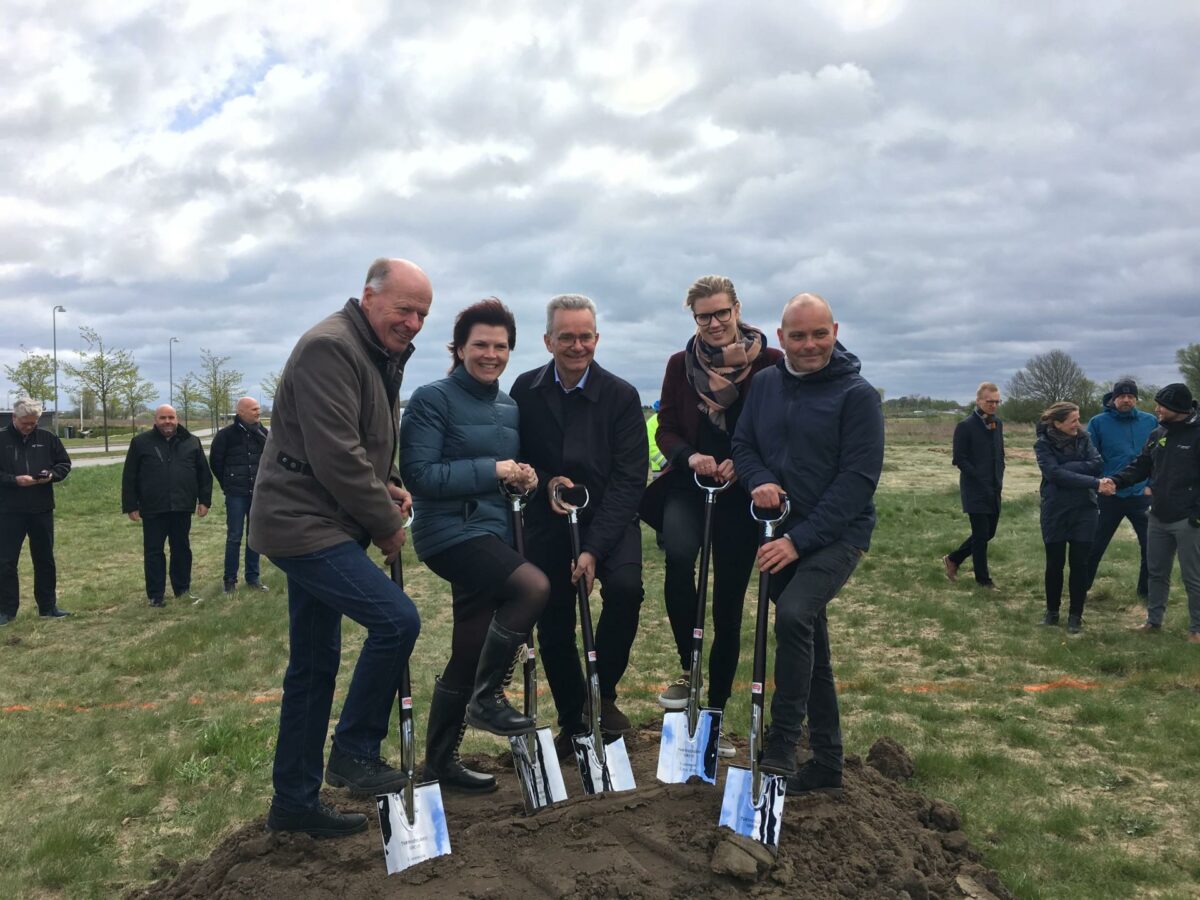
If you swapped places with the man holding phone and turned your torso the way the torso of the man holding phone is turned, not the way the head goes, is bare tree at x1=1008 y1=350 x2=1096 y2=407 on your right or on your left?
on your left

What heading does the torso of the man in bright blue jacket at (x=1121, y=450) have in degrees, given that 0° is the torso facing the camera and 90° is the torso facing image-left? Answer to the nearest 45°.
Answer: approximately 0°

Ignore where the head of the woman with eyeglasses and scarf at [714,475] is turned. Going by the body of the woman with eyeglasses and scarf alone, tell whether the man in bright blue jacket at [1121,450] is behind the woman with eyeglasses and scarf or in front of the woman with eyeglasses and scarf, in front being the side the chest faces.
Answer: behind

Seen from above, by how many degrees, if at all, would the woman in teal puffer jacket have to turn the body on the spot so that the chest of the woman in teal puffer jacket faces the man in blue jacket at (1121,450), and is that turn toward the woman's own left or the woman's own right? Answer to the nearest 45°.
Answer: approximately 90° to the woman's own left

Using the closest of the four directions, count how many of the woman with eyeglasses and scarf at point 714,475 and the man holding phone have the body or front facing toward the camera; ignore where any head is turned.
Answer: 2

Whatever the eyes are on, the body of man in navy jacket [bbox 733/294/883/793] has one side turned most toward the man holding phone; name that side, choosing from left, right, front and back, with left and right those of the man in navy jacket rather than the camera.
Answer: right

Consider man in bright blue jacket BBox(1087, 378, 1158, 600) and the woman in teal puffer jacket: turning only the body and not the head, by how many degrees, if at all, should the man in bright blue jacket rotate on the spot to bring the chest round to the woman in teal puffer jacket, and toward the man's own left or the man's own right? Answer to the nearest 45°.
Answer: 0° — they already face them
